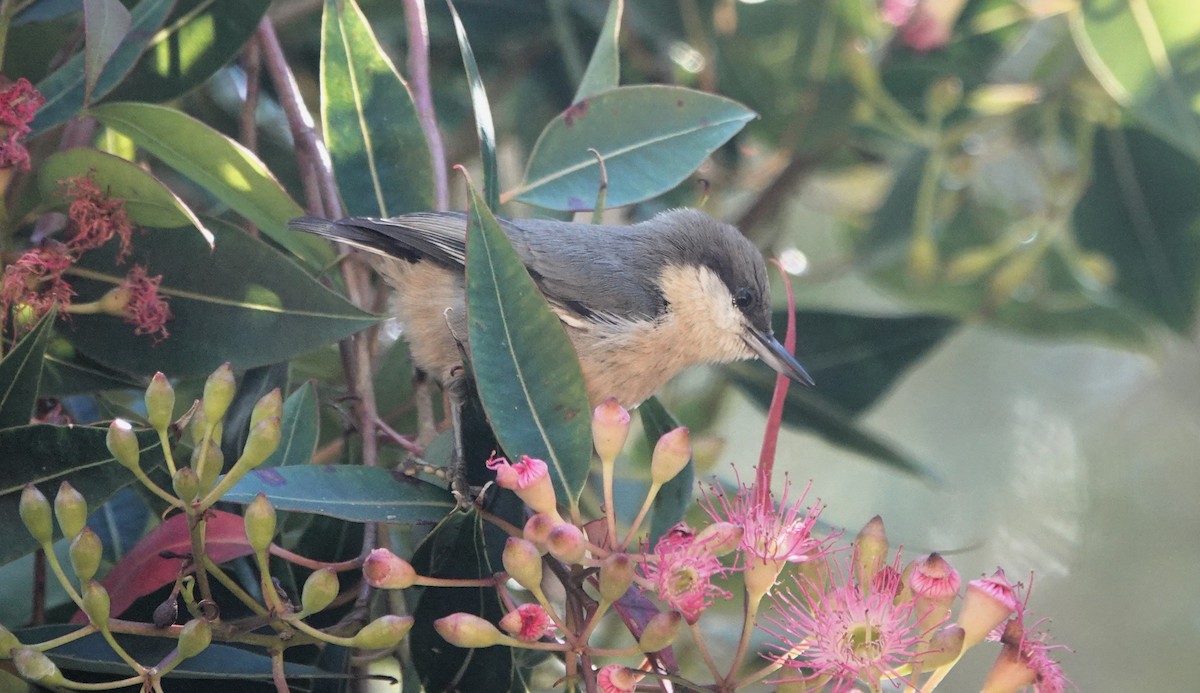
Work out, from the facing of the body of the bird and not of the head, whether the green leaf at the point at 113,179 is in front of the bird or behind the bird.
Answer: behind

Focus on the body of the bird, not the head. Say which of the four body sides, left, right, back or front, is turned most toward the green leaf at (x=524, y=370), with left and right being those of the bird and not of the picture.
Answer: right

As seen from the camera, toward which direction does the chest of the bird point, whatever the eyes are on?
to the viewer's right

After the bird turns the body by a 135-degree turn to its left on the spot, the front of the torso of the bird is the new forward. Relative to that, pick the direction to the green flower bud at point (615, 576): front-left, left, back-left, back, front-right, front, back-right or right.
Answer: back-left

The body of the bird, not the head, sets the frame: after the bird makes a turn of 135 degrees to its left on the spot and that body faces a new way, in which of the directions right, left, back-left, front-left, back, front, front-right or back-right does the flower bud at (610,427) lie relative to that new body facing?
back-left

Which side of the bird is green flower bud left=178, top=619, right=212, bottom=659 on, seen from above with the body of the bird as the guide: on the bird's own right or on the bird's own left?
on the bird's own right

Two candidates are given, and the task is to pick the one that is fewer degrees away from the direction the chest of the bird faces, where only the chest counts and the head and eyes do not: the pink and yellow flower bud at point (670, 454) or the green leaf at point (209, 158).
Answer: the pink and yellow flower bud

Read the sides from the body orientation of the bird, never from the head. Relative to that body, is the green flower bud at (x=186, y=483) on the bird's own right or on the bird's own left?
on the bird's own right

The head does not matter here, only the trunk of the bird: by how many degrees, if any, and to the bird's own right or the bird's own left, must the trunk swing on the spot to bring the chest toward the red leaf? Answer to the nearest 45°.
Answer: approximately 135° to the bird's own right

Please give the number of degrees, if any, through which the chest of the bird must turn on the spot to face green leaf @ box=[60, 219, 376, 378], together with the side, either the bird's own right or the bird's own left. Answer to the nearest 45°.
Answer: approximately 135° to the bird's own right

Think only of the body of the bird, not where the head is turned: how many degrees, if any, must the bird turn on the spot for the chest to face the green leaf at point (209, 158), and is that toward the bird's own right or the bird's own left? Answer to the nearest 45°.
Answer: approximately 135° to the bird's own right

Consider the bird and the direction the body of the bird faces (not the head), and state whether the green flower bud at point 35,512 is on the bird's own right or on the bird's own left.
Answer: on the bird's own right
